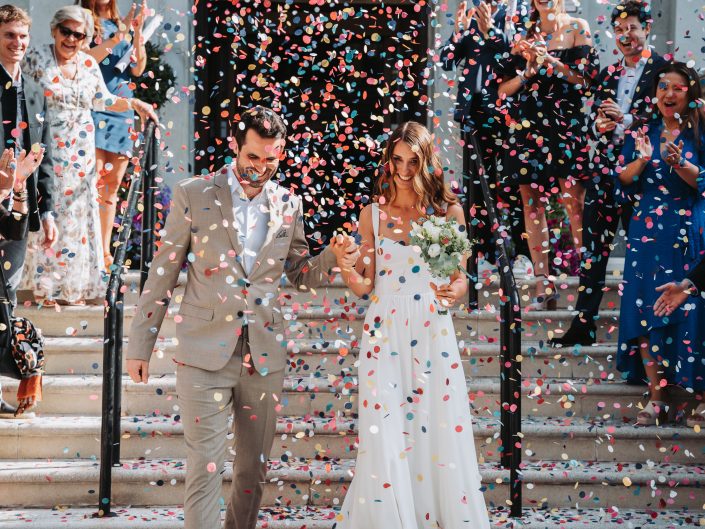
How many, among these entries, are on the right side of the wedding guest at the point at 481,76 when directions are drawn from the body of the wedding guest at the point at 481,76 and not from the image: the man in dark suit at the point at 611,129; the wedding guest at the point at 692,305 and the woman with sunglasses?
1

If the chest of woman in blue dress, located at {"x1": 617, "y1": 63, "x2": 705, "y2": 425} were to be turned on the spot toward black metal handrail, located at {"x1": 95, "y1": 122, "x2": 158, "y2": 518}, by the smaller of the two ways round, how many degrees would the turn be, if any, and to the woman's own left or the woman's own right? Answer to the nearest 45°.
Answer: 0° — they already face it

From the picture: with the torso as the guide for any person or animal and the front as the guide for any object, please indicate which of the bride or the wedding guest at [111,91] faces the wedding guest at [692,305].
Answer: the wedding guest at [111,91]

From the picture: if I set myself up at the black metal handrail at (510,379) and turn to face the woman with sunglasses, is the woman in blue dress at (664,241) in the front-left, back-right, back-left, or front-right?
back-right

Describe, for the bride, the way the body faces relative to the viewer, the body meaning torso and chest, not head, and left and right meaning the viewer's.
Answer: facing the viewer

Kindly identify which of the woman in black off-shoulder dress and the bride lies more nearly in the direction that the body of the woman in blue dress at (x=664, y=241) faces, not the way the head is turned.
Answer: the bride

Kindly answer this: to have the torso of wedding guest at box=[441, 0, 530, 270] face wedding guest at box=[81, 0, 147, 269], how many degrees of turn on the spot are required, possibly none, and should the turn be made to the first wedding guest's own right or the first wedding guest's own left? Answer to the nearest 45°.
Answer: approximately 90° to the first wedding guest's own right

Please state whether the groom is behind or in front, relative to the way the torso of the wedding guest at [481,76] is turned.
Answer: in front

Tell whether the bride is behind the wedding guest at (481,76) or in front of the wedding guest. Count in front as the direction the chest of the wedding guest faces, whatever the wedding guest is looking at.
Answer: in front

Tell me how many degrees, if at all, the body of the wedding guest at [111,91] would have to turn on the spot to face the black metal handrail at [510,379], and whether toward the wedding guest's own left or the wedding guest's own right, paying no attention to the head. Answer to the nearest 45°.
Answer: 0° — they already face it

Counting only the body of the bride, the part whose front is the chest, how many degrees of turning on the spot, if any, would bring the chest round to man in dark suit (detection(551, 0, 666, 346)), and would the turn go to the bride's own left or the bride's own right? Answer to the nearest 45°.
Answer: approximately 135° to the bride's own left

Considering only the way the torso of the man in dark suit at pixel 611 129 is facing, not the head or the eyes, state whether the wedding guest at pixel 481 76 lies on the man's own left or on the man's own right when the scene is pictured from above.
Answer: on the man's own right

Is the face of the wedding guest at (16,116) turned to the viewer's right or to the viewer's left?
to the viewer's right

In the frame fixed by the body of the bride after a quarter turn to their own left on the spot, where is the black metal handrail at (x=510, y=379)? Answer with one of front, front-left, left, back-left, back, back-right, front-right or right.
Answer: front-left

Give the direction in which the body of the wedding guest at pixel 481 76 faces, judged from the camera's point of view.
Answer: toward the camera

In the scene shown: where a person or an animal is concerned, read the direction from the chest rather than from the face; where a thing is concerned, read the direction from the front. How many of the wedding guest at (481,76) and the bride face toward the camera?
2
